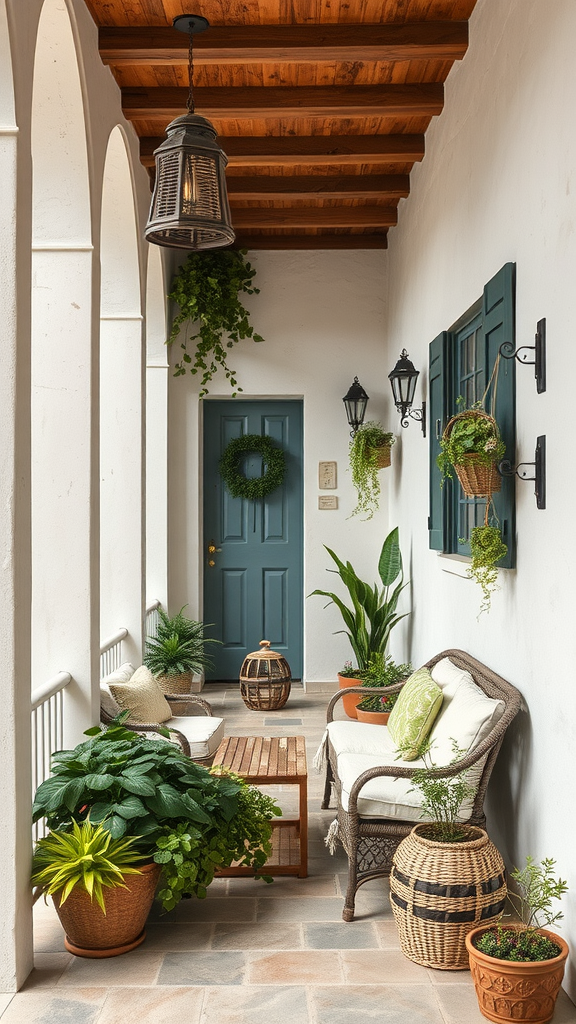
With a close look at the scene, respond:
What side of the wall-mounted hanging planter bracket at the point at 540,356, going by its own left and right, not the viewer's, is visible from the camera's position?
left

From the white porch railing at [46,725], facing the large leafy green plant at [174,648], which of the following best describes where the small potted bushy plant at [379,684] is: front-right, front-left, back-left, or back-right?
front-right

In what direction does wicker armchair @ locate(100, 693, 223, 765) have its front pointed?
to the viewer's right

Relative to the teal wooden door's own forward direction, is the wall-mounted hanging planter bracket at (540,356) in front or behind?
in front

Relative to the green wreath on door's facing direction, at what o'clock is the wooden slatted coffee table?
The wooden slatted coffee table is roughly at 12 o'clock from the green wreath on door.

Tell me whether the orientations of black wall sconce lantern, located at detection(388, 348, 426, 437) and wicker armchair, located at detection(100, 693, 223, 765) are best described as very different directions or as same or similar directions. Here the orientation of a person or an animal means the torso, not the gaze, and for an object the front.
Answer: very different directions

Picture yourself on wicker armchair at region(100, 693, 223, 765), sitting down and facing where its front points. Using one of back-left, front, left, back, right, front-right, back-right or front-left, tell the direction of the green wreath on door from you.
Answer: left

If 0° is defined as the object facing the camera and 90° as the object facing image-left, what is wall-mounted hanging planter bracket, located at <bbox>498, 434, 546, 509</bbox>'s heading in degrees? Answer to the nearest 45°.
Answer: approximately 90°

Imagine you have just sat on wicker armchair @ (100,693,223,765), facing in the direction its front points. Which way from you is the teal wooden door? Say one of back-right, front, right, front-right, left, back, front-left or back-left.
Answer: left

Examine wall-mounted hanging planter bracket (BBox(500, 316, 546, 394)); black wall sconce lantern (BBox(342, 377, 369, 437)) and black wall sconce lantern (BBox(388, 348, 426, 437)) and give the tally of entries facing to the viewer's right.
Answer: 0

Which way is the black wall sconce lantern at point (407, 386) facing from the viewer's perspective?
to the viewer's left

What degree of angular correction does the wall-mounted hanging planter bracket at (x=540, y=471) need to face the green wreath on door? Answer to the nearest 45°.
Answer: approximately 45° to its right

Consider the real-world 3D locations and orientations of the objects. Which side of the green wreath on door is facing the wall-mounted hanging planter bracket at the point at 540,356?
front

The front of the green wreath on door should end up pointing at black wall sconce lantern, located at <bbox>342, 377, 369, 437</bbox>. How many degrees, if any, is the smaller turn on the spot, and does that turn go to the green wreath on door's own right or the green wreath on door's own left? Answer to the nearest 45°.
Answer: approximately 45° to the green wreath on door's own left

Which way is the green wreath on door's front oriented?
toward the camera
